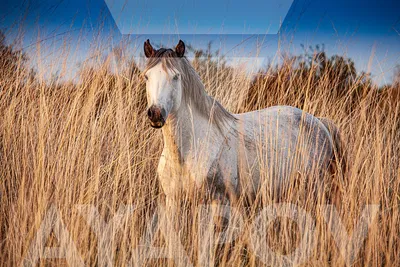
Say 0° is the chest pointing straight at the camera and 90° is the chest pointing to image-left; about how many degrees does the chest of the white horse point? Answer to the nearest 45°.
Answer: approximately 45°
